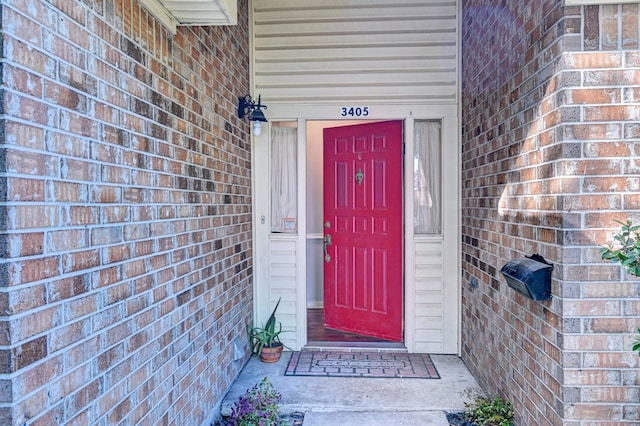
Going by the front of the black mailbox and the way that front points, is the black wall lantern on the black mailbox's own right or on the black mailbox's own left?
on the black mailbox's own right

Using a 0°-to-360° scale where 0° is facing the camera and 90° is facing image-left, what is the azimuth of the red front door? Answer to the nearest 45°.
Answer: approximately 45°

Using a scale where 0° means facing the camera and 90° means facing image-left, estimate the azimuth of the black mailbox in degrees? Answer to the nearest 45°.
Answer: approximately 45°

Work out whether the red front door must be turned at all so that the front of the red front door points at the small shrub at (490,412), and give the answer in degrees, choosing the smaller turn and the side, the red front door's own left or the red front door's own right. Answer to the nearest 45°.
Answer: approximately 90° to the red front door's own left
